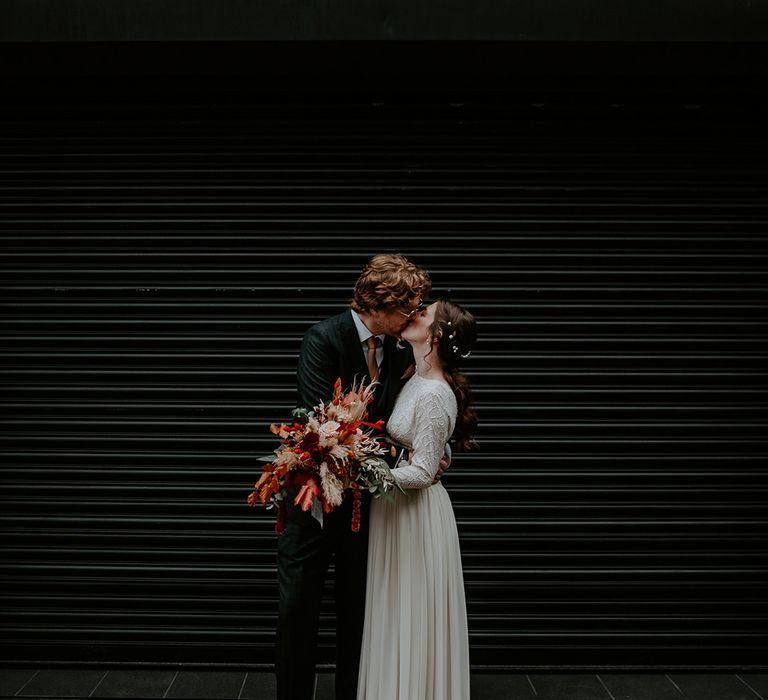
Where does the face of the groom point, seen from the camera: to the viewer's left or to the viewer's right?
to the viewer's right

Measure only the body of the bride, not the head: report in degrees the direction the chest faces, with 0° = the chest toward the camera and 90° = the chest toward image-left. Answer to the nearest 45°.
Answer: approximately 90°

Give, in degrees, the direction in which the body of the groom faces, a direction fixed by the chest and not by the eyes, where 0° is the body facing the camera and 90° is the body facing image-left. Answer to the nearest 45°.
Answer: approximately 315°
